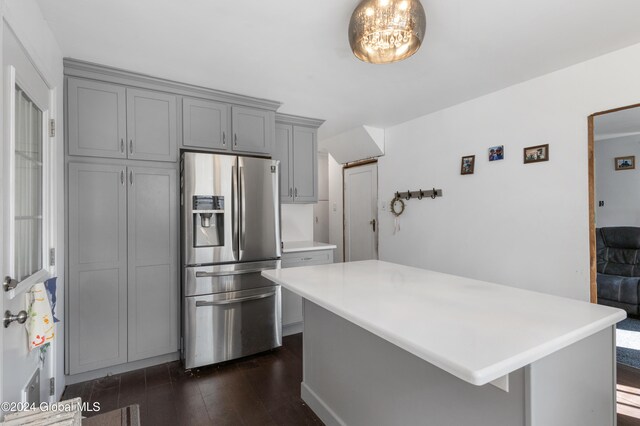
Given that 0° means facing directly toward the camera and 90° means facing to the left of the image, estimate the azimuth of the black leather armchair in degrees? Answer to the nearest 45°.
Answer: approximately 45°

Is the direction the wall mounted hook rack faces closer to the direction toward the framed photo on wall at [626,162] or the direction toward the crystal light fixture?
the crystal light fixture

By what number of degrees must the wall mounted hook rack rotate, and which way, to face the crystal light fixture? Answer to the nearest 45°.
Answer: approximately 45° to its left

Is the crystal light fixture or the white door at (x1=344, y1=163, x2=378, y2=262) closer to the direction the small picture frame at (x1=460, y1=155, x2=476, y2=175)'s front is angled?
the crystal light fixture

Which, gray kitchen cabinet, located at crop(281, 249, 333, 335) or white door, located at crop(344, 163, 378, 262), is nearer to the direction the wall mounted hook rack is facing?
the gray kitchen cabinet
